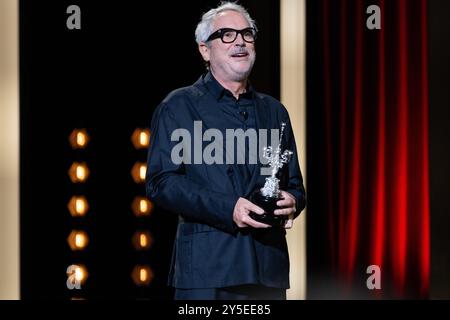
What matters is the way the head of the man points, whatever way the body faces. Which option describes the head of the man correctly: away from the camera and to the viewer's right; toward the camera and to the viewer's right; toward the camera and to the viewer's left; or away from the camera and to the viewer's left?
toward the camera and to the viewer's right

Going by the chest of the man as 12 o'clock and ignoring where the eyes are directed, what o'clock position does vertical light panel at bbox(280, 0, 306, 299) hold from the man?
The vertical light panel is roughly at 8 o'clock from the man.

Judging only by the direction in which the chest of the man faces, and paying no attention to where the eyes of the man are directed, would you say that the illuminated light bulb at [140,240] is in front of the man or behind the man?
behind

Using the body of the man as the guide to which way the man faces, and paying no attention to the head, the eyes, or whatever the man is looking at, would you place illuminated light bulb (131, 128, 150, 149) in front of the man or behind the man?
behind

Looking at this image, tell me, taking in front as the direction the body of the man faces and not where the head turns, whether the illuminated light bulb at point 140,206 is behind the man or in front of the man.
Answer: behind
